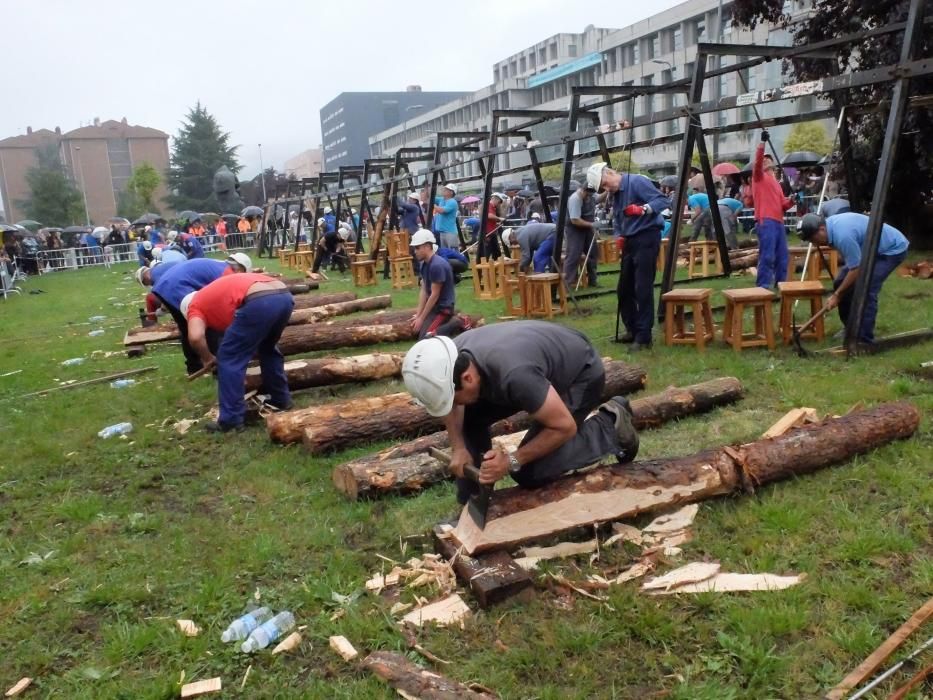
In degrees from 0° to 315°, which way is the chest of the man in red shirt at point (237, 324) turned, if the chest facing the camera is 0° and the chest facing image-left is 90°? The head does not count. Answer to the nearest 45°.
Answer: approximately 90°

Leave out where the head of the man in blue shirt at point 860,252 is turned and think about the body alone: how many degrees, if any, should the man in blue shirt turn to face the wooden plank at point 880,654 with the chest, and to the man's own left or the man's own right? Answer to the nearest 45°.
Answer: approximately 90° to the man's own left

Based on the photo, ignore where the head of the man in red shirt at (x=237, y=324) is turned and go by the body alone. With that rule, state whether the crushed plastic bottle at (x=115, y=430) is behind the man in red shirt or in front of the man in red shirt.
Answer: in front

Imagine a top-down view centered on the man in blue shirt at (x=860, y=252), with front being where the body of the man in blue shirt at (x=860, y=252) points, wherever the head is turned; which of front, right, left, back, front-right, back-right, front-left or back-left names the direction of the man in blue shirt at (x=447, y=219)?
front-right

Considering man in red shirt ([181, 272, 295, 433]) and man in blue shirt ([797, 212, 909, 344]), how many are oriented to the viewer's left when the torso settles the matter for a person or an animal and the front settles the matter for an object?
2

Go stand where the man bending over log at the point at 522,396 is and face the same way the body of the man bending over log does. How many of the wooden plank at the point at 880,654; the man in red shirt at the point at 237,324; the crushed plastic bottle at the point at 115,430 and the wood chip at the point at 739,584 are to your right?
2

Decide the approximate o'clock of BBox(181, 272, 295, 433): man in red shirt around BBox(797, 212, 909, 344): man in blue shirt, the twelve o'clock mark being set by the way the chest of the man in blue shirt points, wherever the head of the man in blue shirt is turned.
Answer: The man in red shirt is roughly at 11 o'clock from the man in blue shirt.

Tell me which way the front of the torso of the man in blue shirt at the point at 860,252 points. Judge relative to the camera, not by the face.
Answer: to the viewer's left

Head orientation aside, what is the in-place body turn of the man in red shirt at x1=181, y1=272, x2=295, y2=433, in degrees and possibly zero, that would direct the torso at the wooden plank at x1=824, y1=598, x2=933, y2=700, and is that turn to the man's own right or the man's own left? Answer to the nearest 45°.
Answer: approximately 135° to the man's own left

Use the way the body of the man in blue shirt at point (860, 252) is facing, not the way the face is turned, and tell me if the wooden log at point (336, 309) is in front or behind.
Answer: in front

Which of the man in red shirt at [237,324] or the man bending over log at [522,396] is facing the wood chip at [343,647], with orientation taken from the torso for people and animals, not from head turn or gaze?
the man bending over log

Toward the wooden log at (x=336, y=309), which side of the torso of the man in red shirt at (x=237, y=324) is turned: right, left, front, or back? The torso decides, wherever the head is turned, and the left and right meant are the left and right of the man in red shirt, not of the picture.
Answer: right
